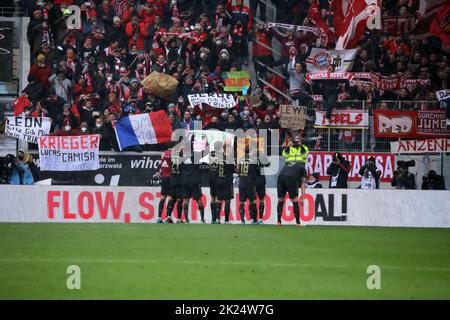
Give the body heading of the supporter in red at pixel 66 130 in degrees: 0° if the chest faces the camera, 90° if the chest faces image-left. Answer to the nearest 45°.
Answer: approximately 0°

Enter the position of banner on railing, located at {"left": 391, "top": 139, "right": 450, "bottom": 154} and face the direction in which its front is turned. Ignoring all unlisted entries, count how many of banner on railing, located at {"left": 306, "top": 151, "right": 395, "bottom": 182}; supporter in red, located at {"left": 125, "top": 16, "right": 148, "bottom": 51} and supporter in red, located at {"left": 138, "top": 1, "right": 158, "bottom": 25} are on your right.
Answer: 3

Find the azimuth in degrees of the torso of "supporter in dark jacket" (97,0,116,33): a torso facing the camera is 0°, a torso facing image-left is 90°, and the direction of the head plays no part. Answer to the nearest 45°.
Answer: approximately 0°

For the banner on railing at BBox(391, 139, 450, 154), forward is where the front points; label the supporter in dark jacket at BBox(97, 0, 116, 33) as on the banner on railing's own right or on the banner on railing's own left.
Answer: on the banner on railing's own right

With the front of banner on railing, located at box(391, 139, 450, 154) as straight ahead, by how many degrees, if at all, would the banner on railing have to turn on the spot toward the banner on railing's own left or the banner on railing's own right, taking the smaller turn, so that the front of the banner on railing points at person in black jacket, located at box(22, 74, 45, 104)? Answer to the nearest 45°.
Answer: approximately 90° to the banner on railing's own right

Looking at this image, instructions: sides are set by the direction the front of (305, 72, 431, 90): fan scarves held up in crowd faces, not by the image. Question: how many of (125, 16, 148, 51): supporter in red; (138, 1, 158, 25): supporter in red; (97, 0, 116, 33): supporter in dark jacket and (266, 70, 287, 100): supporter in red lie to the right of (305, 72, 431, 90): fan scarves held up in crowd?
4
